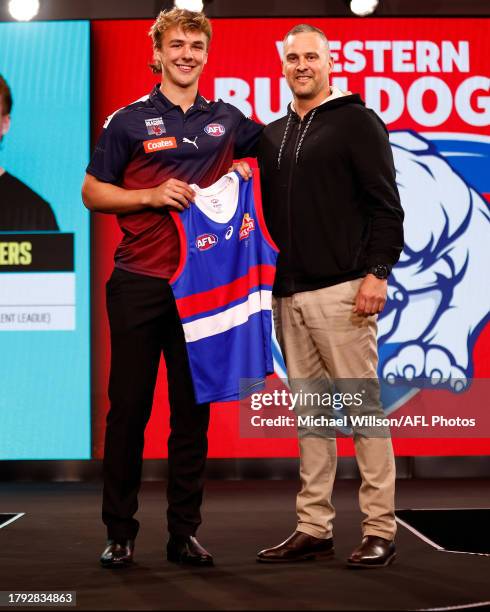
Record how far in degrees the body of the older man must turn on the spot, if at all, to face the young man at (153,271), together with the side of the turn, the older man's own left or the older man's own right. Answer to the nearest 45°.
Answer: approximately 45° to the older man's own right

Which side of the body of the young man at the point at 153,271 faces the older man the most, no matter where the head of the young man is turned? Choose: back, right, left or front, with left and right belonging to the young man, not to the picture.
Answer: left

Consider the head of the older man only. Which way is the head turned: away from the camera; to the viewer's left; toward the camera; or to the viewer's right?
toward the camera

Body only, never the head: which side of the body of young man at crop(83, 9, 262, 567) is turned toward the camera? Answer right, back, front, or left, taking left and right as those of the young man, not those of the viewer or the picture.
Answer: front

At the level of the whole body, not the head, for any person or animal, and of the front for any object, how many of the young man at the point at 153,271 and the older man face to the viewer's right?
0

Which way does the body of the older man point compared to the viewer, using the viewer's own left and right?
facing the viewer and to the left of the viewer
